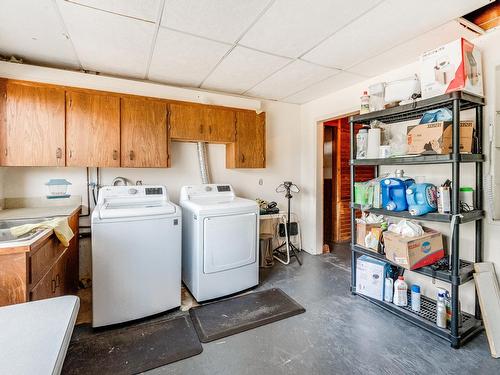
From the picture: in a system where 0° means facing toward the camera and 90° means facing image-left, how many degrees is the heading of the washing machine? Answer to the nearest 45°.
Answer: approximately 0°

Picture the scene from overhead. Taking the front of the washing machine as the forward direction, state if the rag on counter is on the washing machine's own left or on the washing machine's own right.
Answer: on the washing machine's own right

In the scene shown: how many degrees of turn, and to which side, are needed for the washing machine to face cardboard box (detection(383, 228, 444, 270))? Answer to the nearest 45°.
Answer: approximately 45° to its left

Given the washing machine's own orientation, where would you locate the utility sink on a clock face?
The utility sink is roughly at 3 o'clock from the washing machine.

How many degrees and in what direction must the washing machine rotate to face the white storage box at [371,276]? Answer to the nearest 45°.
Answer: approximately 90° to its left

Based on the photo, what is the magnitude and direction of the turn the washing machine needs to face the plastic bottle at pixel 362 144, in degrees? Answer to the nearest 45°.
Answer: approximately 90° to its left

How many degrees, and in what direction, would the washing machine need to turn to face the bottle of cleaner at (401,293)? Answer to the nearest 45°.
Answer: approximately 90° to its left

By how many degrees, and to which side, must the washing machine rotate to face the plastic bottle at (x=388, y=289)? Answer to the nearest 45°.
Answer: approximately 90° to its left

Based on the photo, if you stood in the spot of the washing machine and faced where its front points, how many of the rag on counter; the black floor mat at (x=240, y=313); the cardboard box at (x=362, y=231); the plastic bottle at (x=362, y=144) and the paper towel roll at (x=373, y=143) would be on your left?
4
